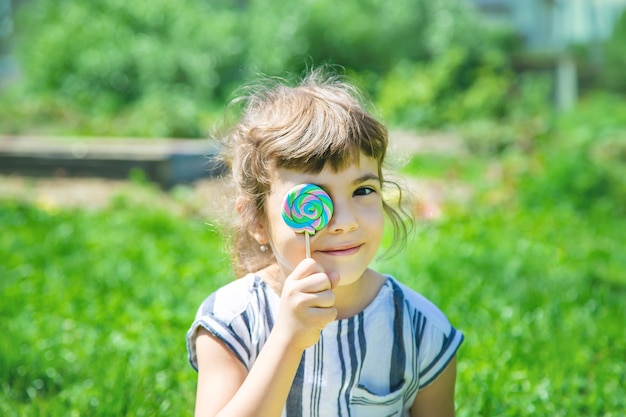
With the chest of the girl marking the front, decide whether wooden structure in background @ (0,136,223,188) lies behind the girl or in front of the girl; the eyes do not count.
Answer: behind

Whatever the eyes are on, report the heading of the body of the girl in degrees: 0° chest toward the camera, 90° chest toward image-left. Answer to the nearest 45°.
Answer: approximately 0°
